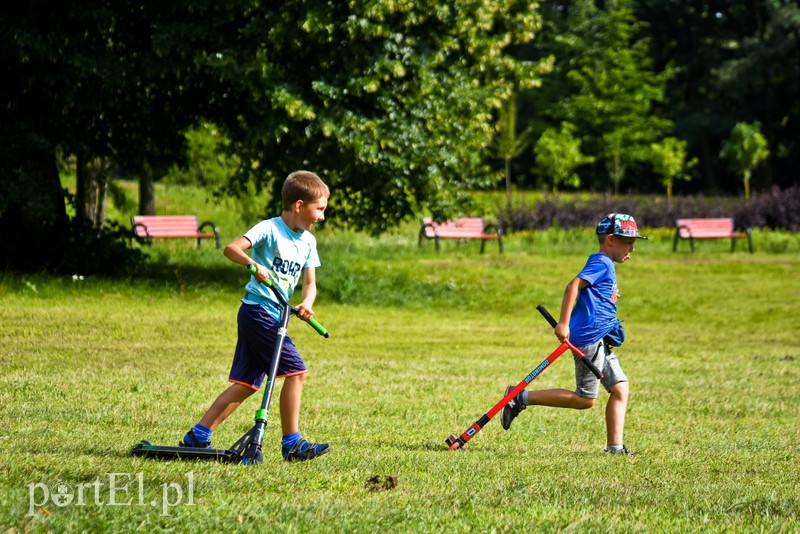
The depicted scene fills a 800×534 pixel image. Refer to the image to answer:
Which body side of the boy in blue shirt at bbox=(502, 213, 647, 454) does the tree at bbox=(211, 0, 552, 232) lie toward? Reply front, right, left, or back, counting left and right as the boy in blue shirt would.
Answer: left

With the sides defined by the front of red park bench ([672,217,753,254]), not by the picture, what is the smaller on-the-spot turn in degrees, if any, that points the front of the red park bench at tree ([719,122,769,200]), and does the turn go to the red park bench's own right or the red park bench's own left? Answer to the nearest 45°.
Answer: approximately 135° to the red park bench's own left

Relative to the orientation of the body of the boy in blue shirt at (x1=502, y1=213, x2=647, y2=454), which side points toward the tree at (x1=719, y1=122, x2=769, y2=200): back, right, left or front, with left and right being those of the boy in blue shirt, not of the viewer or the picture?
left

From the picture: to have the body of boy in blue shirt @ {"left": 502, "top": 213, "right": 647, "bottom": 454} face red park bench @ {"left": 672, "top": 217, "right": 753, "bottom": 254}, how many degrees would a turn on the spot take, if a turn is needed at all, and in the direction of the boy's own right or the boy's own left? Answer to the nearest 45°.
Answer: approximately 90° to the boy's own left

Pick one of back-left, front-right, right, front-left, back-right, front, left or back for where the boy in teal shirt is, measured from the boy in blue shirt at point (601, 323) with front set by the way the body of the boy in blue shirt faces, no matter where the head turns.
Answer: back-right

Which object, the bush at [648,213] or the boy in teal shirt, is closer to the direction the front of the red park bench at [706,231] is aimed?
the boy in teal shirt

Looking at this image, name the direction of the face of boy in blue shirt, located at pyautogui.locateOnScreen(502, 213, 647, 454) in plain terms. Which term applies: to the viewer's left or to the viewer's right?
to the viewer's right

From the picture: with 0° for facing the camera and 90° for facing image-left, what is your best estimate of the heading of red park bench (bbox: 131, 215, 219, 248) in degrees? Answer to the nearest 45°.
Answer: approximately 315°

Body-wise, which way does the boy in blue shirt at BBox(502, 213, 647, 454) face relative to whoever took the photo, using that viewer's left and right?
facing to the right of the viewer
